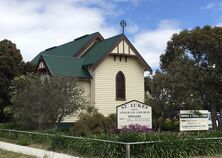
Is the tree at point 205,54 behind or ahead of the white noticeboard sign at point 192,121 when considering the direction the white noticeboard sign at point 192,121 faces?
behind

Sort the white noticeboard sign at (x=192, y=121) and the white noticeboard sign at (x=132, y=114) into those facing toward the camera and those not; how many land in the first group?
2

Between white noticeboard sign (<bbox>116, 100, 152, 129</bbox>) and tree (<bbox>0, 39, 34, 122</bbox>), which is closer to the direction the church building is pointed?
the white noticeboard sign

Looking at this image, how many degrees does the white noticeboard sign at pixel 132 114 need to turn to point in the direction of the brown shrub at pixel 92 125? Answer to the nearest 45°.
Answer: approximately 135° to its right

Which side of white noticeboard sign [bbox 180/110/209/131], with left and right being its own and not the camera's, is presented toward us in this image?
front

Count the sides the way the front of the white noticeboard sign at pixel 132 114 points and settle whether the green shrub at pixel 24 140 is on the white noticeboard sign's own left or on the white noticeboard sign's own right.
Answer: on the white noticeboard sign's own right

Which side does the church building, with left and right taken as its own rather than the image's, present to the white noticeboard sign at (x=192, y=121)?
front

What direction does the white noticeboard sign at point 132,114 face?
toward the camera

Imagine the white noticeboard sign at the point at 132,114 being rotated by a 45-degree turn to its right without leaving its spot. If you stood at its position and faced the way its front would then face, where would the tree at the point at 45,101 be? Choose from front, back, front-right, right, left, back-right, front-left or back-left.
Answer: right

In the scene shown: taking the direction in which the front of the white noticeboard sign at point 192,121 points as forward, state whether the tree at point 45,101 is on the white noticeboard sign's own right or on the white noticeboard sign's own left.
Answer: on the white noticeboard sign's own right

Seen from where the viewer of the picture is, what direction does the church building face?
facing the viewer and to the right of the viewer

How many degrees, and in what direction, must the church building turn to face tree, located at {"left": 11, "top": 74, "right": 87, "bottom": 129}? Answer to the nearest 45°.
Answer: approximately 90° to its right

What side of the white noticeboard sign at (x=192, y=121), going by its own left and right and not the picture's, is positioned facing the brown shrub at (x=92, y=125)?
right

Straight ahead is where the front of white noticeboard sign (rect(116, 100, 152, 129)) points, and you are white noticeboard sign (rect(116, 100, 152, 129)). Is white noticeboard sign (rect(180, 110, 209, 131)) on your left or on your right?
on your left
